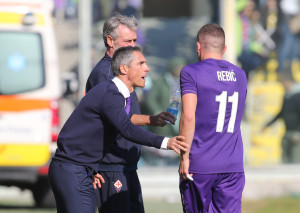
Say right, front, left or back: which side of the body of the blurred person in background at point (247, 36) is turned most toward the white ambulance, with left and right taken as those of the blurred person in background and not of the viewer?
right

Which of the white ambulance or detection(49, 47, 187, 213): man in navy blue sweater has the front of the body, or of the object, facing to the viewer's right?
the man in navy blue sweater

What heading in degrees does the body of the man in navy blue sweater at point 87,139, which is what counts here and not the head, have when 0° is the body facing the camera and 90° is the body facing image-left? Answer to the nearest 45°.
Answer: approximately 270°

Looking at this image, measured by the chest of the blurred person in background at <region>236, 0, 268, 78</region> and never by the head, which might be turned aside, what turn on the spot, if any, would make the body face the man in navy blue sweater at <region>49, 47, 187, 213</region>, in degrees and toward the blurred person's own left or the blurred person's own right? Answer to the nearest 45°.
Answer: approximately 45° to the blurred person's own right

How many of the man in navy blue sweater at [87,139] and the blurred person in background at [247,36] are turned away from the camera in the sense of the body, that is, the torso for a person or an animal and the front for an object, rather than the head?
0

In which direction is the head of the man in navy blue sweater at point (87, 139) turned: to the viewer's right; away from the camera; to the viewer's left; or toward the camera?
to the viewer's right

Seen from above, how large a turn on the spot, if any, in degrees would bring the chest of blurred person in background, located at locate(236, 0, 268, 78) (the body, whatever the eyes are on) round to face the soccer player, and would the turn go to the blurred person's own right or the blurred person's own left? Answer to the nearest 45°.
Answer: approximately 45° to the blurred person's own right

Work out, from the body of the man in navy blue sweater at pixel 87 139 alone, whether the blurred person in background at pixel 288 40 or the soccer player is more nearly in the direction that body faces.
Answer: the soccer player

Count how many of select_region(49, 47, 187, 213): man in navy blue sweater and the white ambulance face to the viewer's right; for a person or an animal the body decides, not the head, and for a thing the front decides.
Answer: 1
